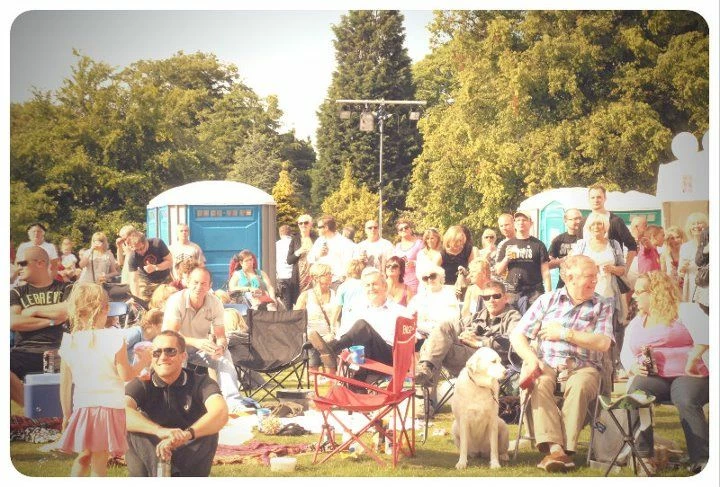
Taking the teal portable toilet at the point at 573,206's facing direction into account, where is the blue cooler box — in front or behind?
in front

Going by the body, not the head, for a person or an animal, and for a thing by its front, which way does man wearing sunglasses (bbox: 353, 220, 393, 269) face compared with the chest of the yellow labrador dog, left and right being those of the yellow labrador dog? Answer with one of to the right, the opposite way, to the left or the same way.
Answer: the same way

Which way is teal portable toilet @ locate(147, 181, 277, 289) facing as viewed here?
toward the camera

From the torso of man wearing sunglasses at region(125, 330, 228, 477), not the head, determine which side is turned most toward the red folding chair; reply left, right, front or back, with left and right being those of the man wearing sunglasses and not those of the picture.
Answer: left

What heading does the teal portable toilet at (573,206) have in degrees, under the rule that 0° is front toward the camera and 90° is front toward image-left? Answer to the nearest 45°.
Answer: approximately 45°

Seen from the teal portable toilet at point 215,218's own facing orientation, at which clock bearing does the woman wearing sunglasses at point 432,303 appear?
The woman wearing sunglasses is roughly at 11 o'clock from the teal portable toilet.

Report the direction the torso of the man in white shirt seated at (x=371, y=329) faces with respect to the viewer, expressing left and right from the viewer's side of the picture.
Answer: facing the viewer and to the left of the viewer

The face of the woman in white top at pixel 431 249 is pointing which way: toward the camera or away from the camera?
toward the camera

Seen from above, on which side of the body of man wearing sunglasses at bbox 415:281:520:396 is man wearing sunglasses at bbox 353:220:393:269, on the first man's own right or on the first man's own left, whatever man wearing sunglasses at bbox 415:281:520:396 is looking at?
on the first man's own right
